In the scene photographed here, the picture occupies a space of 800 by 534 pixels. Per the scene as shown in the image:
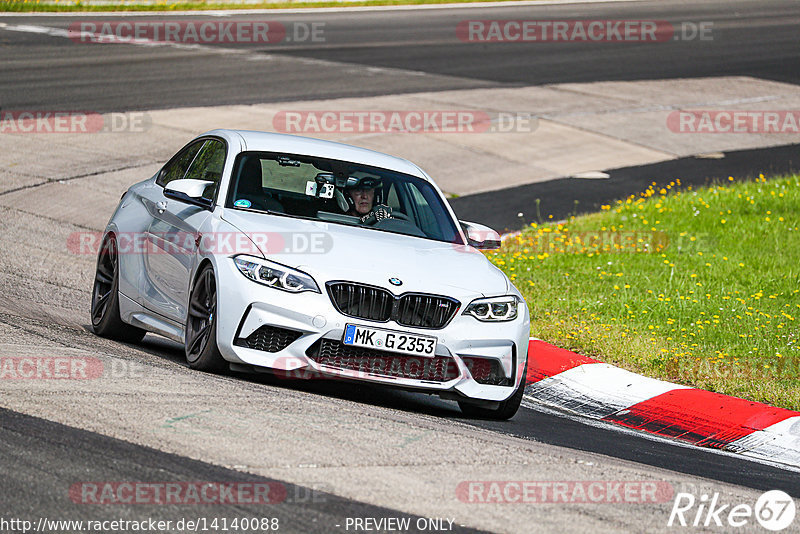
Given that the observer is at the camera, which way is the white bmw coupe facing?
facing the viewer and to the right of the viewer
